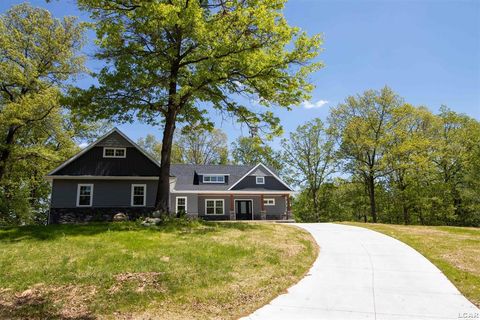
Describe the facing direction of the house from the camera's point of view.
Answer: facing the viewer
